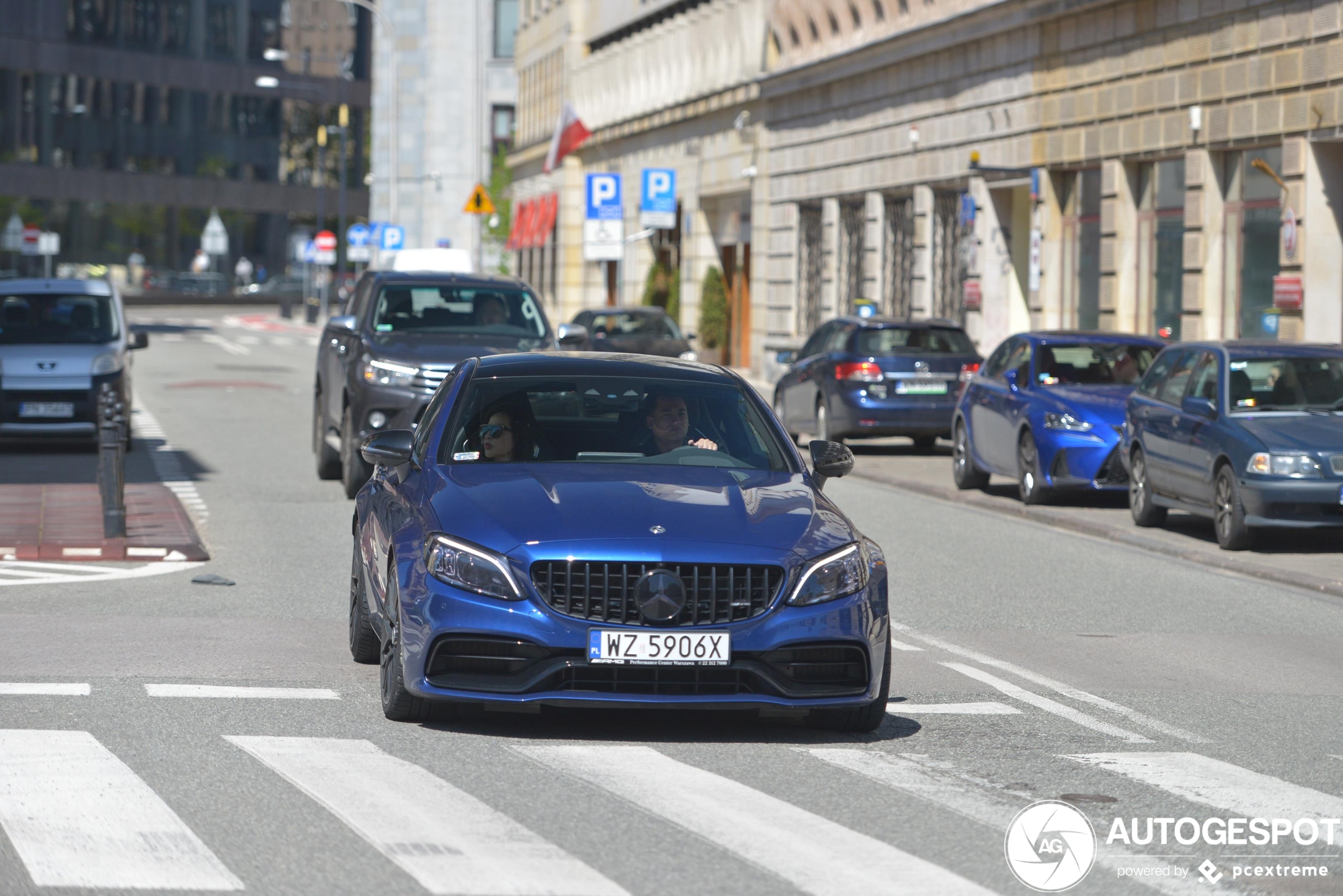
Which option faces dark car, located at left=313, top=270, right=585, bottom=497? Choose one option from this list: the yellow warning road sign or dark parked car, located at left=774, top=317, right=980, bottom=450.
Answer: the yellow warning road sign

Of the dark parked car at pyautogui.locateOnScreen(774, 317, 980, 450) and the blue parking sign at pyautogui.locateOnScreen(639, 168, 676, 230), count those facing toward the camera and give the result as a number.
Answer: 1

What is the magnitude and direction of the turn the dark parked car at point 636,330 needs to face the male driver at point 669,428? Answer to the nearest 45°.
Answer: approximately 45° to its right

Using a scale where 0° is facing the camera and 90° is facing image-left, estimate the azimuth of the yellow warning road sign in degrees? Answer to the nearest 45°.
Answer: approximately 0°

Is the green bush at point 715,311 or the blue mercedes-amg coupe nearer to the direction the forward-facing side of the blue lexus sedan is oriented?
the blue mercedes-amg coupe

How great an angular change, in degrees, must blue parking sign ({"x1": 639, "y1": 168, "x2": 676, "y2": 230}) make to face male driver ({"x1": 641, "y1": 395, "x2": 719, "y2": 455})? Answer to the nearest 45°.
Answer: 0° — it already faces them

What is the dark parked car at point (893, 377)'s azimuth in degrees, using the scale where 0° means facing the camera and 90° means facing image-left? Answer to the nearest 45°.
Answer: approximately 135°

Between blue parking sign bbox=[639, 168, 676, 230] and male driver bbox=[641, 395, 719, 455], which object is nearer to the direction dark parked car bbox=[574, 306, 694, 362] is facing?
the male driver

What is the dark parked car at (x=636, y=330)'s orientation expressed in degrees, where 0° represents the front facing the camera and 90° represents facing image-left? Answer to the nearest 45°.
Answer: approximately 315°

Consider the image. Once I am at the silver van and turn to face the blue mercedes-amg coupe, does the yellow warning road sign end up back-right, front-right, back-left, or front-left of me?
back-left
